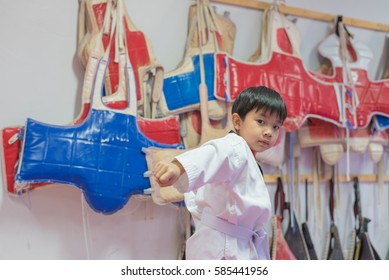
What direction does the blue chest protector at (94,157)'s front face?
toward the camera

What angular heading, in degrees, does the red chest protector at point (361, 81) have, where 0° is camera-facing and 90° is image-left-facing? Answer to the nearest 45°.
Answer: approximately 0°

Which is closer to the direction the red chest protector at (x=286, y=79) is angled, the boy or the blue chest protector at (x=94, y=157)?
the boy

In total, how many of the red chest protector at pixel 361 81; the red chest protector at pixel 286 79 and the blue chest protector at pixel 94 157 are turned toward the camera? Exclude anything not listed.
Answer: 3

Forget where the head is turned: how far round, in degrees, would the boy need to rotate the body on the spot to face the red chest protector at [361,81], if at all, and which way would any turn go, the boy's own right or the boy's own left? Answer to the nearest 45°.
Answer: approximately 90° to the boy's own left

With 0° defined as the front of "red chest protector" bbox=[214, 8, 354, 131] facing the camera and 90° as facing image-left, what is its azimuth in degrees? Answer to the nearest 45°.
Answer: approximately 0°

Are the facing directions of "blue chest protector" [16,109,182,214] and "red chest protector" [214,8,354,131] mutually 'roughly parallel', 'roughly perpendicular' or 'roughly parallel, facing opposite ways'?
roughly parallel

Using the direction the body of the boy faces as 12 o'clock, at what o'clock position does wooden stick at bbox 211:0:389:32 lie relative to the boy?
The wooden stick is roughly at 8 o'clock from the boy.

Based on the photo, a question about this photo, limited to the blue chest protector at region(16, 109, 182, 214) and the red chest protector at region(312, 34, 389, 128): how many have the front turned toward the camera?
2

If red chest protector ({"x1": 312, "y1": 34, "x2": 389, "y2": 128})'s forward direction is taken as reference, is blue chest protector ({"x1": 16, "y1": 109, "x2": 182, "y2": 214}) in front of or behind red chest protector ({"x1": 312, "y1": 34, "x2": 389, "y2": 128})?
in front

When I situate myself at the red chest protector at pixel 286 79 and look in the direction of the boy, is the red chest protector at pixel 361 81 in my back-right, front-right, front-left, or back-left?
back-left
